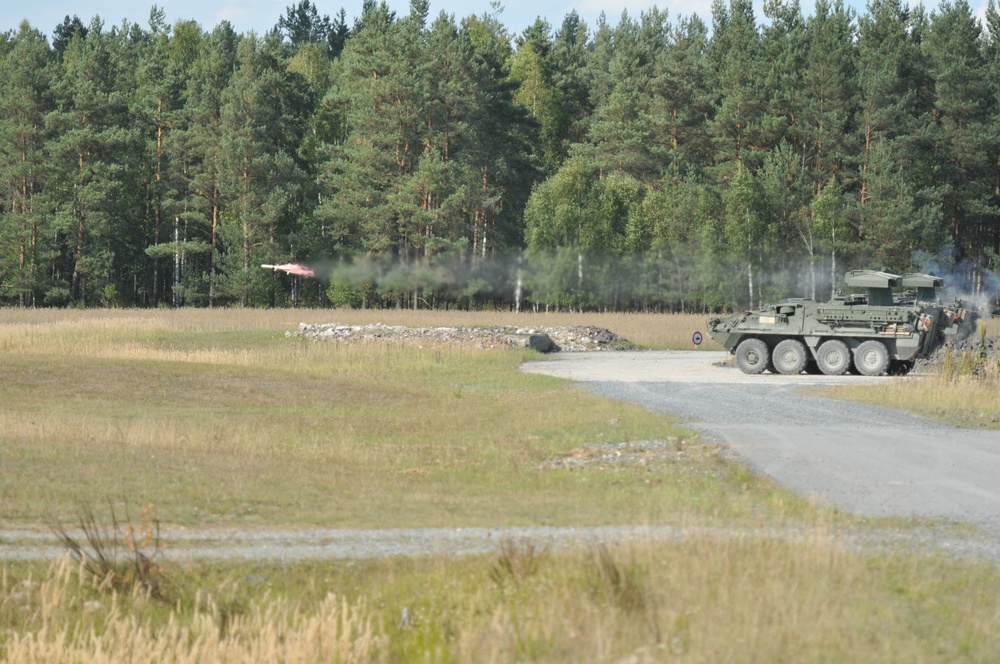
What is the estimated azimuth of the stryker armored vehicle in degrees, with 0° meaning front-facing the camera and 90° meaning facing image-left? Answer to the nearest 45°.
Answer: approximately 90°

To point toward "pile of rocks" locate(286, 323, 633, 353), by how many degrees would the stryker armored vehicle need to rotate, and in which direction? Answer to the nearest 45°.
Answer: approximately 45° to its right
